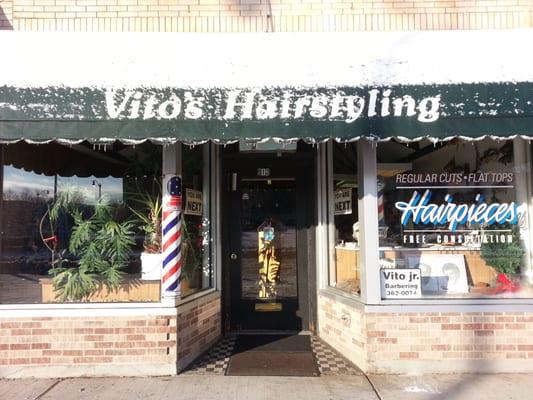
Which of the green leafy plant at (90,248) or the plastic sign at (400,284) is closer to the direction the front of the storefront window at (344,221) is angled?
the green leafy plant

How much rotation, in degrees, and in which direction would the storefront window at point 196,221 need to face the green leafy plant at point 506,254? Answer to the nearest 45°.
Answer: approximately 45° to its left

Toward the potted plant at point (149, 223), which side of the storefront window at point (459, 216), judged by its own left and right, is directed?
right

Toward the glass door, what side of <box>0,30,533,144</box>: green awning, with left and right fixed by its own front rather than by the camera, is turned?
back

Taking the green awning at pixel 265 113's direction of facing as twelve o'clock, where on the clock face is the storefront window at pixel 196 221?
The storefront window is roughly at 5 o'clock from the green awning.

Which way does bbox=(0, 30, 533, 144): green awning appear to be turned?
toward the camera

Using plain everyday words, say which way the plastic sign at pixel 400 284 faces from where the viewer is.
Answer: facing the viewer

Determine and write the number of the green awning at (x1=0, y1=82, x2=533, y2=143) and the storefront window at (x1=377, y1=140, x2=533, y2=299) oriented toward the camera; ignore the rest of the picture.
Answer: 2

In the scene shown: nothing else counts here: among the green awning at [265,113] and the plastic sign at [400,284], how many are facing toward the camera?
2

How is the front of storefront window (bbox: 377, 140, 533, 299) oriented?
toward the camera

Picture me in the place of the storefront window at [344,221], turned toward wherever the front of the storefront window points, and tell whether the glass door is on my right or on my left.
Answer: on my right

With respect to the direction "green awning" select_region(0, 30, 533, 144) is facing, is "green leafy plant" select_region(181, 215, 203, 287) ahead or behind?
behind

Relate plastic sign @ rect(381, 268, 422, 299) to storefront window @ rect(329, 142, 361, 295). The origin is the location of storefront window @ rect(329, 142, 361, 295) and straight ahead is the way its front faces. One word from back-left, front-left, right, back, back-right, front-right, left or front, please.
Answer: left

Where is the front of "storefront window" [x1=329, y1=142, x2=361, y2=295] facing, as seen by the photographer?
facing the viewer and to the left of the viewer
